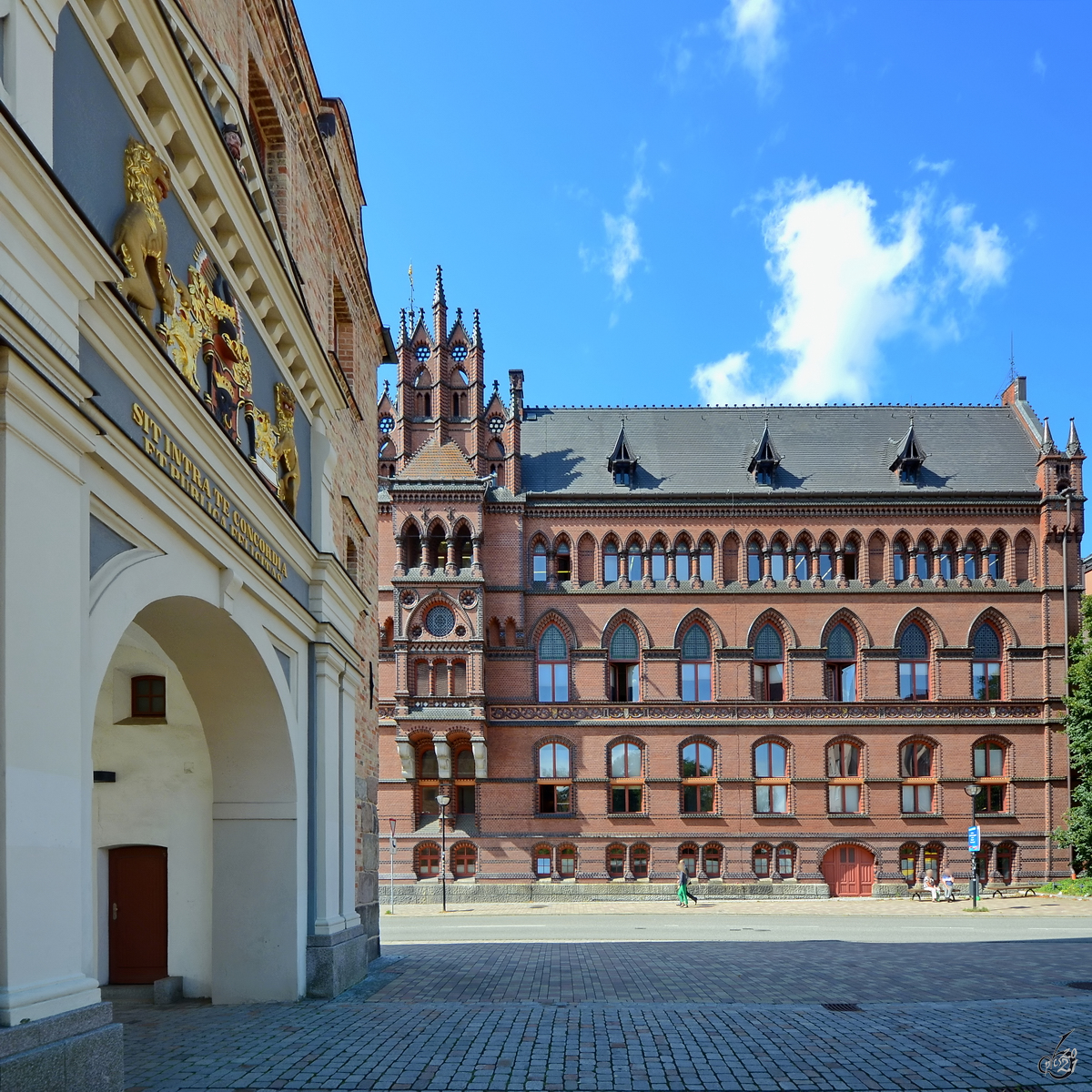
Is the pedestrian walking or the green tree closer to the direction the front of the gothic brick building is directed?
the pedestrian walking

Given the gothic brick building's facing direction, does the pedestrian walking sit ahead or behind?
ahead

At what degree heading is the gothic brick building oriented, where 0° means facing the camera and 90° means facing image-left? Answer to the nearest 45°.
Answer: approximately 0°

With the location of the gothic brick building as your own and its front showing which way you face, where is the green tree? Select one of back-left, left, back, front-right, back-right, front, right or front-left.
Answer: left

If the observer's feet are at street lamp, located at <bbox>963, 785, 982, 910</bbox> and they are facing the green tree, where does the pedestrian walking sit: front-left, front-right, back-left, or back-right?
back-left
